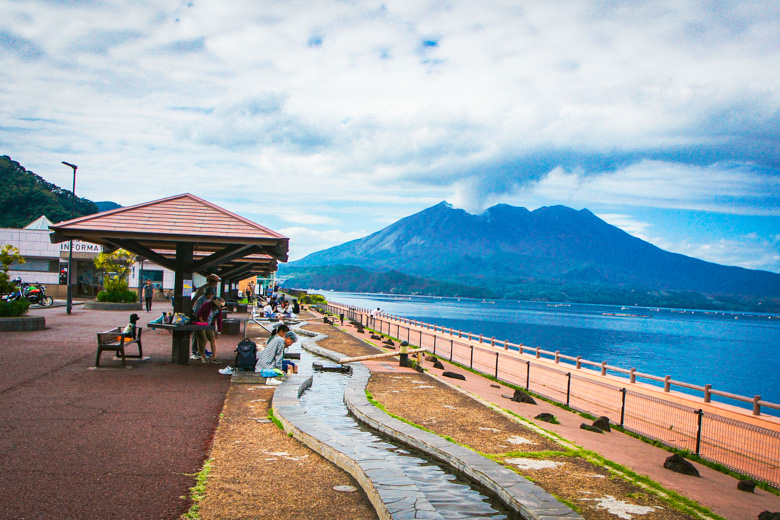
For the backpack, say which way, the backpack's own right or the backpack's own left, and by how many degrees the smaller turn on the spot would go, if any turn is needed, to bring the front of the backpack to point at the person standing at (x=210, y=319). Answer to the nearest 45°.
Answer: approximately 135° to the backpack's own right

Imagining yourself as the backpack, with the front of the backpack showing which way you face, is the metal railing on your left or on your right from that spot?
on your left

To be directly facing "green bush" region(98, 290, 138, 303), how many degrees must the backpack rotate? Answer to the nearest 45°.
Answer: approximately 180°

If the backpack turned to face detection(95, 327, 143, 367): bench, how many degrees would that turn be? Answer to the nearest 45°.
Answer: approximately 90° to its right

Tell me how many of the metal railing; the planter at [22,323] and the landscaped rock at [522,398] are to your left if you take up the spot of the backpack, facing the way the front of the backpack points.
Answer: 2

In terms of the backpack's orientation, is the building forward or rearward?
rearward

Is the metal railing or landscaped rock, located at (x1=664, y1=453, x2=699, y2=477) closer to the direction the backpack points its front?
the landscaped rock

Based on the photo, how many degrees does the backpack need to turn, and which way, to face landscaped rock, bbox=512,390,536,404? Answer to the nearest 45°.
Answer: approximately 90° to its left

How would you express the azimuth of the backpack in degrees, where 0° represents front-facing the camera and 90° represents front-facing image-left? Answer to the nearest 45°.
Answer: approximately 0°

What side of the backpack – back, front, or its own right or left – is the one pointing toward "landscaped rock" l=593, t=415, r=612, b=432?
left
